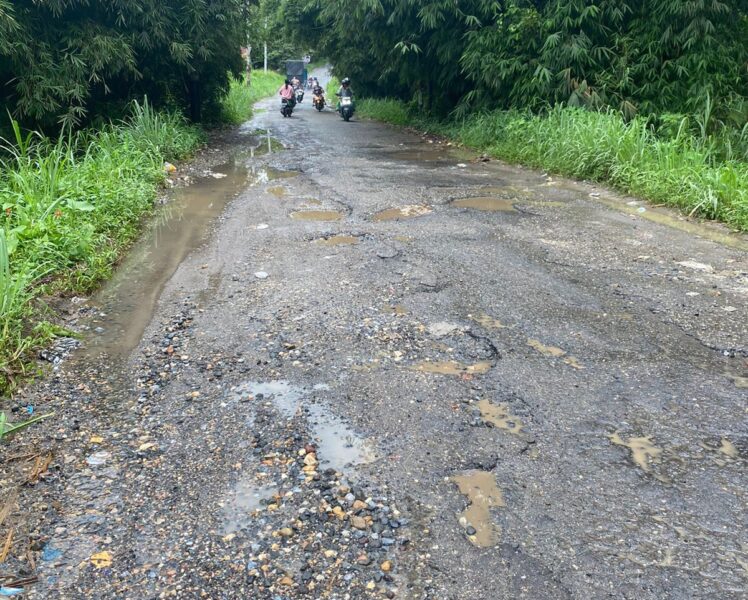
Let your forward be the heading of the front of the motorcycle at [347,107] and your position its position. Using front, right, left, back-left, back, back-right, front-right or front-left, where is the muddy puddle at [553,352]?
front

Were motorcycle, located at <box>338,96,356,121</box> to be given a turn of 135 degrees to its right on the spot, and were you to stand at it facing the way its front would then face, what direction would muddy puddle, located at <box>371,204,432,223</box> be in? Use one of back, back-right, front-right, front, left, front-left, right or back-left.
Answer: back-left

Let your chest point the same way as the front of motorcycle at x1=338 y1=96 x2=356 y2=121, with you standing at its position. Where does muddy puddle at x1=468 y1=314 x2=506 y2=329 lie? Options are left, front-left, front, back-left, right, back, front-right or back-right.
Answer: front

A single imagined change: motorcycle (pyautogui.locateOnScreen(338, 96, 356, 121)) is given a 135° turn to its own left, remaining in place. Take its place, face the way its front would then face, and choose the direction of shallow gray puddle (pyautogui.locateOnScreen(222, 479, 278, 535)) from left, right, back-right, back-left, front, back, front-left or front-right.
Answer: back-right

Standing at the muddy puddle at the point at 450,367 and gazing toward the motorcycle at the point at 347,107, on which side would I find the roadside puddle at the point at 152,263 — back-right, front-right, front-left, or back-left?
front-left

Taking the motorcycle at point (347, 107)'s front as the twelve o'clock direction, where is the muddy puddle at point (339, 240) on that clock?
The muddy puddle is roughly at 12 o'clock from the motorcycle.

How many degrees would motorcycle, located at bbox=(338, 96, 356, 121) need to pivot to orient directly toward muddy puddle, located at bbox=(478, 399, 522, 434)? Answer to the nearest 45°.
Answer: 0° — it already faces it

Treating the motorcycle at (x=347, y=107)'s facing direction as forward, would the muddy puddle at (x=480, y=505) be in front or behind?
in front

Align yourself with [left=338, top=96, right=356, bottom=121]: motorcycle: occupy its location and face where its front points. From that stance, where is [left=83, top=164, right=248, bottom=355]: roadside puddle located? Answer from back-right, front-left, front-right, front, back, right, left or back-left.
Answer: front

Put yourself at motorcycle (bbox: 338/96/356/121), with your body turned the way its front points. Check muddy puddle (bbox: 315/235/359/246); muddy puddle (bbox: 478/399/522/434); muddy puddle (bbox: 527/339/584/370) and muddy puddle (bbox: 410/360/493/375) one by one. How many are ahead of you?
4

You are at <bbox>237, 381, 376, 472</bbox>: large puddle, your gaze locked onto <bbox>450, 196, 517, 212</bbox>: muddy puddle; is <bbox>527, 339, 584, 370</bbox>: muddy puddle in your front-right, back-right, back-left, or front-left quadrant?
front-right

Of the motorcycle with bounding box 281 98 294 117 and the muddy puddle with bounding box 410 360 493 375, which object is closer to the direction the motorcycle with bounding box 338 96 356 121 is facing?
the muddy puddle

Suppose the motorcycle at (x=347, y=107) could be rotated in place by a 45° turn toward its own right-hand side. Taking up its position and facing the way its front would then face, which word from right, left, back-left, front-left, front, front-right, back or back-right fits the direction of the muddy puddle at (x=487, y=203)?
front-left

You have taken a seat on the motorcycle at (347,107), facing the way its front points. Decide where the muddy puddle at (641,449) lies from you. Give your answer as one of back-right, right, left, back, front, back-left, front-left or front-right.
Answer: front

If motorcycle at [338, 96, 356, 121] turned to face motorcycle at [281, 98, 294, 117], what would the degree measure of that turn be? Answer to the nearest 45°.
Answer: approximately 135° to its right

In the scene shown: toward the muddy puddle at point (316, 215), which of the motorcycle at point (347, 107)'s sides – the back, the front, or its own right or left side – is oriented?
front

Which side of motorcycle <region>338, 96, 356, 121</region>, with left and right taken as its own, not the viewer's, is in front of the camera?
front
